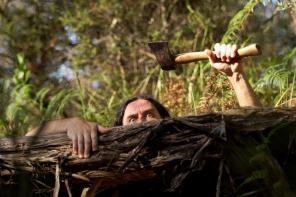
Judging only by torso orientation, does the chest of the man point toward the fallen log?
yes

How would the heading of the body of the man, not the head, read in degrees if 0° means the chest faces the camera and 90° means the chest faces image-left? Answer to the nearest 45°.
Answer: approximately 0°
